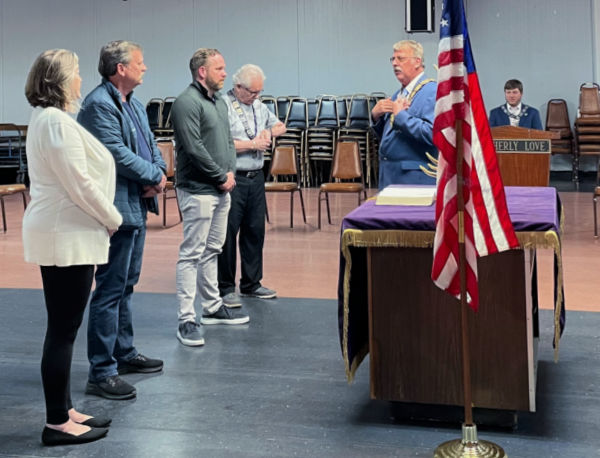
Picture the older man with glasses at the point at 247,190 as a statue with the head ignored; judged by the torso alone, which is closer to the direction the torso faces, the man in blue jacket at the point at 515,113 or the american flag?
the american flag

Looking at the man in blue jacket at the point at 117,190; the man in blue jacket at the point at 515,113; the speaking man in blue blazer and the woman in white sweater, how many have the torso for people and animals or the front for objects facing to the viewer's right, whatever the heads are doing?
2

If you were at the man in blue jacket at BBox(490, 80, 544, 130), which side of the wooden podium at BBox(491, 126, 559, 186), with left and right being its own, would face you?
back

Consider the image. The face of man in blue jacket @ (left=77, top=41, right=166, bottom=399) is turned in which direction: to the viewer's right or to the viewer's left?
to the viewer's right

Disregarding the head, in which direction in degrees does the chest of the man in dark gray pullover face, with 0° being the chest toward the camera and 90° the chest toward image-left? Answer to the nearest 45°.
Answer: approximately 315°

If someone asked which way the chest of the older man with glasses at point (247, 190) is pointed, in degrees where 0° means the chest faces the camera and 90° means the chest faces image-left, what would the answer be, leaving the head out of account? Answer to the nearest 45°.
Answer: approximately 315°
